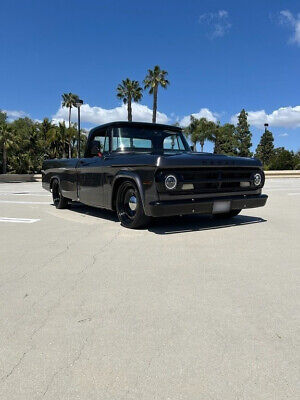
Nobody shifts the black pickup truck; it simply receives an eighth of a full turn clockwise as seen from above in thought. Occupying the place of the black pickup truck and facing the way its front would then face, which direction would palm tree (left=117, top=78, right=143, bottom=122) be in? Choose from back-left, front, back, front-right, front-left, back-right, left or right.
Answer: back

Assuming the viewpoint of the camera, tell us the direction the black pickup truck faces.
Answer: facing the viewer and to the right of the viewer

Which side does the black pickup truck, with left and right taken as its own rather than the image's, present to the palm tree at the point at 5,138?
back

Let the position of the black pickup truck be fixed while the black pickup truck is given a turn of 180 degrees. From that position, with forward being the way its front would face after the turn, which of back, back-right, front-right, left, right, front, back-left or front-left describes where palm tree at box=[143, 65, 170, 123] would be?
front-right
